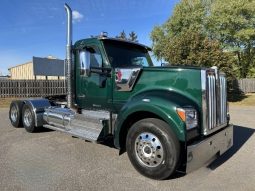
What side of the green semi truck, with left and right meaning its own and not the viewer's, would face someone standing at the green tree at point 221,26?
left

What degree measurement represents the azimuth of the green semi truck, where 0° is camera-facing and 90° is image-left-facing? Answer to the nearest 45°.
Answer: approximately 315°

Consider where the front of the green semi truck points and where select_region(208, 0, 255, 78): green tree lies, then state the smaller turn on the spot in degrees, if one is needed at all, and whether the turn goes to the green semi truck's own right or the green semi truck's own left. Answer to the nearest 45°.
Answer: approximately 90° to the green semi truck's own left
